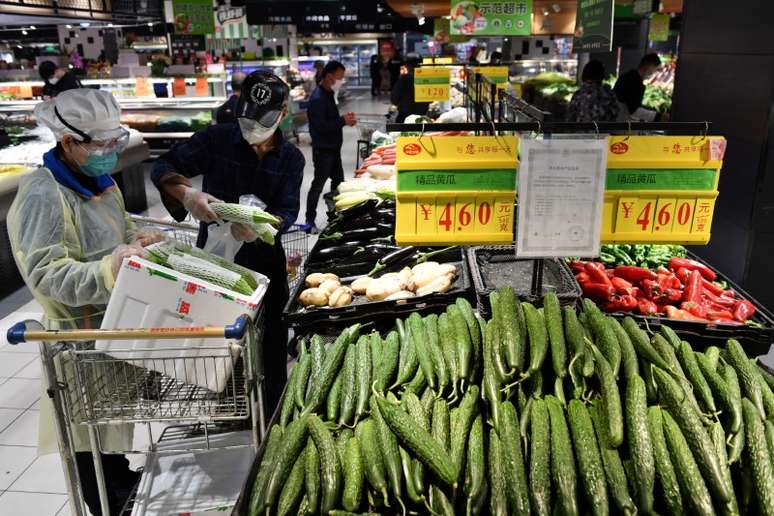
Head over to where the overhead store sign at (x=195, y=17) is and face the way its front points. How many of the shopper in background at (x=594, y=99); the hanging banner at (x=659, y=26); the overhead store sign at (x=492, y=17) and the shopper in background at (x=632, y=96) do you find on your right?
0

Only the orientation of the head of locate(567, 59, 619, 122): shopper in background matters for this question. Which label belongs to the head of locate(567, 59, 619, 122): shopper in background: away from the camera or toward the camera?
away from the camera

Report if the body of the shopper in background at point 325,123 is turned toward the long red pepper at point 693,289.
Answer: no

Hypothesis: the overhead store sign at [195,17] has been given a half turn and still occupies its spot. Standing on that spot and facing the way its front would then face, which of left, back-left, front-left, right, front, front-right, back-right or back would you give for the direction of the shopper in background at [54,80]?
back-left

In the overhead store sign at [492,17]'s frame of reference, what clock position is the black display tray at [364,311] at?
The black display tray is roughly at 12 o'clock from the overhead store sign.

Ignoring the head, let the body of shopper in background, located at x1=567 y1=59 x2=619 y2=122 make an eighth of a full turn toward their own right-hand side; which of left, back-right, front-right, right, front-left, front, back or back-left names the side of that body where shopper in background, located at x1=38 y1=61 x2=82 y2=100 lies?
back-left

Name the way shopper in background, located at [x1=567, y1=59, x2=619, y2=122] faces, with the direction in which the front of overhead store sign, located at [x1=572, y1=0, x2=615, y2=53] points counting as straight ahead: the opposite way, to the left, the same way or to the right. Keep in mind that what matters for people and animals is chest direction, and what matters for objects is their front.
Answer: the opposite way

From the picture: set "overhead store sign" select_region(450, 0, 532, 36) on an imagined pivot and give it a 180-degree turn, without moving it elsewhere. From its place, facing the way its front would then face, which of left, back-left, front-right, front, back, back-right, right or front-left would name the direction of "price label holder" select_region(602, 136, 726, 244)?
back

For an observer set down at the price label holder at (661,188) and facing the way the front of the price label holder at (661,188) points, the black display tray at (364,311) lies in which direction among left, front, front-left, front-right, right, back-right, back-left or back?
right

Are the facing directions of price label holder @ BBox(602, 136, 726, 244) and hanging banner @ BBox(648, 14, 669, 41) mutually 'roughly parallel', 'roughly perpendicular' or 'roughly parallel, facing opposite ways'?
roughly parallel

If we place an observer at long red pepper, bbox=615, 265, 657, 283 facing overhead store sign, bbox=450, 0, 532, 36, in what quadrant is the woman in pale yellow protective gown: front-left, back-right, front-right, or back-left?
back-left

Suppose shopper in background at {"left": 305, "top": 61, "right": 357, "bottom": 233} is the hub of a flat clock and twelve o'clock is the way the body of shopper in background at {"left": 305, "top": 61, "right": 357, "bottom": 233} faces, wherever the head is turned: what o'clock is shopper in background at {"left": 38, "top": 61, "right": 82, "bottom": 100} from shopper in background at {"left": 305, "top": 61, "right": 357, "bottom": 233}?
shopper in background at {"left": 38, "top": 61, "right": 82, "bottom": 100} is roughly at 7 o'clock from shopper in background at {"left": 305, "top": 61, "right": 357, "bottom": 233}.

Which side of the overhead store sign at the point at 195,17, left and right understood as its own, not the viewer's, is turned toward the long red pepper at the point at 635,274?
front

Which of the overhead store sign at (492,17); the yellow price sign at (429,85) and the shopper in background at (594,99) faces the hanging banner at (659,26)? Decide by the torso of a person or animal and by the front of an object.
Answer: the shopper in background

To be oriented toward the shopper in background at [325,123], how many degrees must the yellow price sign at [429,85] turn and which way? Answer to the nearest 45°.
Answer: approximately 90° to its right

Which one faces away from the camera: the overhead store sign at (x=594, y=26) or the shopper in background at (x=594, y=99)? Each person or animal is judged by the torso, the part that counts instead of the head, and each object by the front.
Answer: the shopper in background

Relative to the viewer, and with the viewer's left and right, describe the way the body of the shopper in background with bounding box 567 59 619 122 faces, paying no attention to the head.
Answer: facing away from the viewer

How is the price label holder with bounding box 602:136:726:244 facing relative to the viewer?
toward the camera
